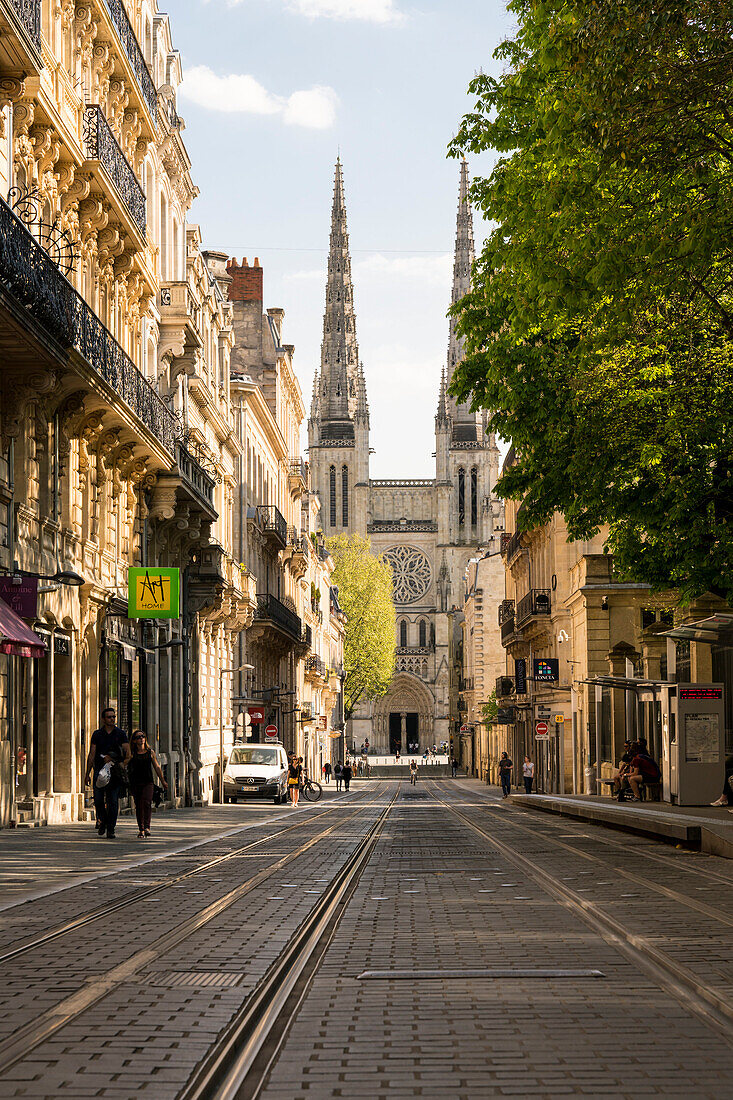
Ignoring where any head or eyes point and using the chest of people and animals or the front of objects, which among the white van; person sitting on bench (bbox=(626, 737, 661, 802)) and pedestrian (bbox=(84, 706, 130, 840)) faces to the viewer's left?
the person sitting on bench

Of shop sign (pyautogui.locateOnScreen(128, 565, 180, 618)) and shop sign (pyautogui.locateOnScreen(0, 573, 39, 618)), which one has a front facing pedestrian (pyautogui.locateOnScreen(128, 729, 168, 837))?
shop sign (pyautogui.locateOnScreen(128, 565, 180, 618))

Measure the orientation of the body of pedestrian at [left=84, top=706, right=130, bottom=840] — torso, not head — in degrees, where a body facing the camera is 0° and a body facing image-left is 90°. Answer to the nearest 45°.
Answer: approximately 0°

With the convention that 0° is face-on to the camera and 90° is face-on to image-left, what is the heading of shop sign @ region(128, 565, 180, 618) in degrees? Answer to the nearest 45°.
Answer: approximately 0°

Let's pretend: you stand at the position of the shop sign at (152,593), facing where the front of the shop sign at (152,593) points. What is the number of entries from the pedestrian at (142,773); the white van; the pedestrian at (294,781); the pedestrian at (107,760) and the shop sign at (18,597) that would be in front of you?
3

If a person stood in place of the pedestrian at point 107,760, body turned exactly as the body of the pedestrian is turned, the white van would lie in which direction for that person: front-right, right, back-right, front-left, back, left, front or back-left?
back

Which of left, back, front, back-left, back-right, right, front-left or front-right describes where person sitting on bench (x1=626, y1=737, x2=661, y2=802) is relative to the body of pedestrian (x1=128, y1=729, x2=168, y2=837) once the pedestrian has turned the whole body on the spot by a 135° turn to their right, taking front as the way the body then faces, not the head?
right

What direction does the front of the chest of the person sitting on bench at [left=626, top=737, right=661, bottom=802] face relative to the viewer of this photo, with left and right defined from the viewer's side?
facing to the left of the viewer

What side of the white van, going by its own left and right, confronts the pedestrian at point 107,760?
front
